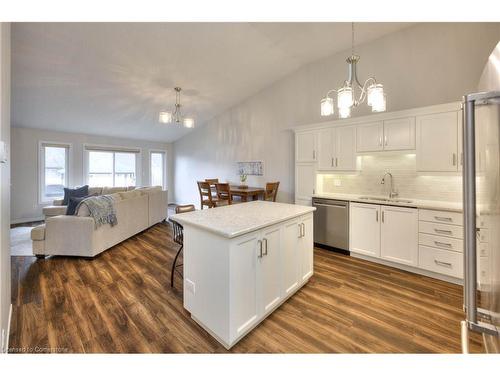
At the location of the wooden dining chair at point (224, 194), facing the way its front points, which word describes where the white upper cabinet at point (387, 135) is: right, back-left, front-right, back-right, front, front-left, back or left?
right

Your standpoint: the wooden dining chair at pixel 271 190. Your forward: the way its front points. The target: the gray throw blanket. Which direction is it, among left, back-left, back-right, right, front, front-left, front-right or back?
left

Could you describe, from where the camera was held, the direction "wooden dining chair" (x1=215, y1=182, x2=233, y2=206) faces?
facing away from the viewer and to the right of the viewer

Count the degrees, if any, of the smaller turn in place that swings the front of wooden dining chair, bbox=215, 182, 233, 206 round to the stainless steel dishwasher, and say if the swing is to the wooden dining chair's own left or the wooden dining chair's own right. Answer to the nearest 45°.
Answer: approximately 90° to the wooden dining chair's own right

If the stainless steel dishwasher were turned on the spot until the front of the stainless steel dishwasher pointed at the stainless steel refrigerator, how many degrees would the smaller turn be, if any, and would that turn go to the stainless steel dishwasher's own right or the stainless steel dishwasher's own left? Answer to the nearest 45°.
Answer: approximately 45° to the stainless steel dishwasher's own left

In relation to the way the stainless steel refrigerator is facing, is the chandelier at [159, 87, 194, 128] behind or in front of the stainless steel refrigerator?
in front

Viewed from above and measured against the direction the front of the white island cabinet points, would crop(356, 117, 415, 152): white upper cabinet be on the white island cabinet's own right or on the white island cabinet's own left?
on the white island cabinet's own left

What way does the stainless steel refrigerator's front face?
to the viewer's left

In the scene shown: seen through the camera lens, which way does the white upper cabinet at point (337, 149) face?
facing the viewer and to the left of the viewer

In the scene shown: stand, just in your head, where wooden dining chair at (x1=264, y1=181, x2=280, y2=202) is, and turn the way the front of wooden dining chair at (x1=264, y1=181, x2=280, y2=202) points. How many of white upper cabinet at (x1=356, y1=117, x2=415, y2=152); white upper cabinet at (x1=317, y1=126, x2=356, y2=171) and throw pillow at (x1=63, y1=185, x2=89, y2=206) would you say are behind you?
2

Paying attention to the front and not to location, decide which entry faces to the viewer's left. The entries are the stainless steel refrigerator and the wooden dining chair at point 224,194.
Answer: the stainless steel refrigerator

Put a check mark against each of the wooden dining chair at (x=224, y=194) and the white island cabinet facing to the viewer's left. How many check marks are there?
0

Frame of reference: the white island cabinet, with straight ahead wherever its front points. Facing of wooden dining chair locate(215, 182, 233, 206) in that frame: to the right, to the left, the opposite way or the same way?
to the left

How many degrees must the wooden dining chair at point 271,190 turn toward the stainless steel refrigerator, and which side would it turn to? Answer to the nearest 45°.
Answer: approximately 135° to its left

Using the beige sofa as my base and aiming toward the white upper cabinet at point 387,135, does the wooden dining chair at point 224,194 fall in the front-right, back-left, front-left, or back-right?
front-left

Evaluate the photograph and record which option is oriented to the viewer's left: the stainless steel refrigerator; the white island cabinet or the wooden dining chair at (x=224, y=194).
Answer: the stainless steel refrigerator
